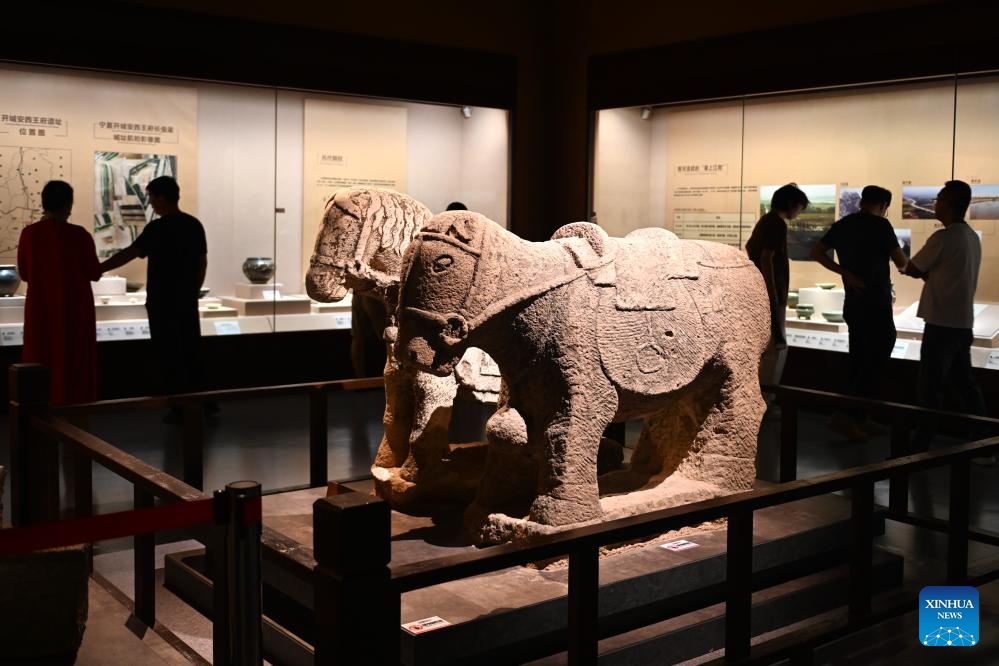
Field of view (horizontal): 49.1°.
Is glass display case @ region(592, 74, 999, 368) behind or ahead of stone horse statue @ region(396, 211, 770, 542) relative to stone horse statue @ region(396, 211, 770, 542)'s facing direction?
behind

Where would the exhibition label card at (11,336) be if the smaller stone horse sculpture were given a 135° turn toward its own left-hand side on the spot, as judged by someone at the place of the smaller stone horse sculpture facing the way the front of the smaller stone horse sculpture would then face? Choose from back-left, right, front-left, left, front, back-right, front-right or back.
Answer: back-left

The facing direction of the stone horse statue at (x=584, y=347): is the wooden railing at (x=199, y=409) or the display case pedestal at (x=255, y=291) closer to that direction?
the wooden railing

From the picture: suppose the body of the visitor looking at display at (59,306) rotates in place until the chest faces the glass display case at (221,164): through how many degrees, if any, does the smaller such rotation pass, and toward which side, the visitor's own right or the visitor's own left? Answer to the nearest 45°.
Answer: approximately 45° to the visitor's own right

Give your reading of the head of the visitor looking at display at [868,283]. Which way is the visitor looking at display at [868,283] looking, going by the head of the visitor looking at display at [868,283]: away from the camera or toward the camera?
away from the camera

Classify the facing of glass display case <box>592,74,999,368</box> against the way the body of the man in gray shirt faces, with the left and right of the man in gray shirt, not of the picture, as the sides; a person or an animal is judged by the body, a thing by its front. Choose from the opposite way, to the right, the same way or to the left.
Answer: to the left

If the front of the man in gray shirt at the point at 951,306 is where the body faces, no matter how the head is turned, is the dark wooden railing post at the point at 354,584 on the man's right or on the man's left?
on the man's left

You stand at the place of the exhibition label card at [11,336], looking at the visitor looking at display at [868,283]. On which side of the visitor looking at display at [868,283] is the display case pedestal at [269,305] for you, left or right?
left

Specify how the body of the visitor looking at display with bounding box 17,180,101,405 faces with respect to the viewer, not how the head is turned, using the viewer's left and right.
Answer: facing away from the viewer
